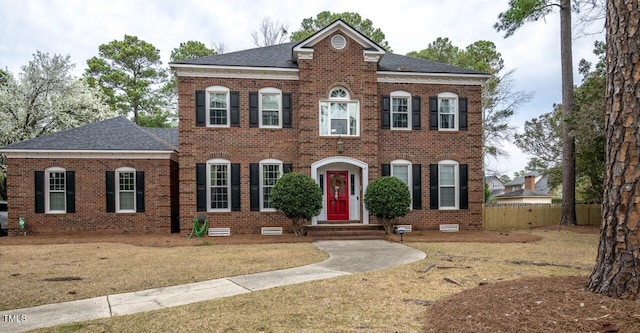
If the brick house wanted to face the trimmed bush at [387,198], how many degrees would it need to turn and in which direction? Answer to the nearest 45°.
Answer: approximately 45° to its left

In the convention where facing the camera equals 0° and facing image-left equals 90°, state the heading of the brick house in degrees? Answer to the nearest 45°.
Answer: approximately 0°

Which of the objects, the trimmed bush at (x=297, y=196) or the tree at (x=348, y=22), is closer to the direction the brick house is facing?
the trimmed bush

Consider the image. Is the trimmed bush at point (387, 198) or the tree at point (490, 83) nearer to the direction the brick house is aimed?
the trimmed bush

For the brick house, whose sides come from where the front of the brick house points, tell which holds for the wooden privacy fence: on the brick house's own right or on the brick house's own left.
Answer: on the brick house's own left

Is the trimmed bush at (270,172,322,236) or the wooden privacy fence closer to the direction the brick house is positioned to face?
the trimmed bush
